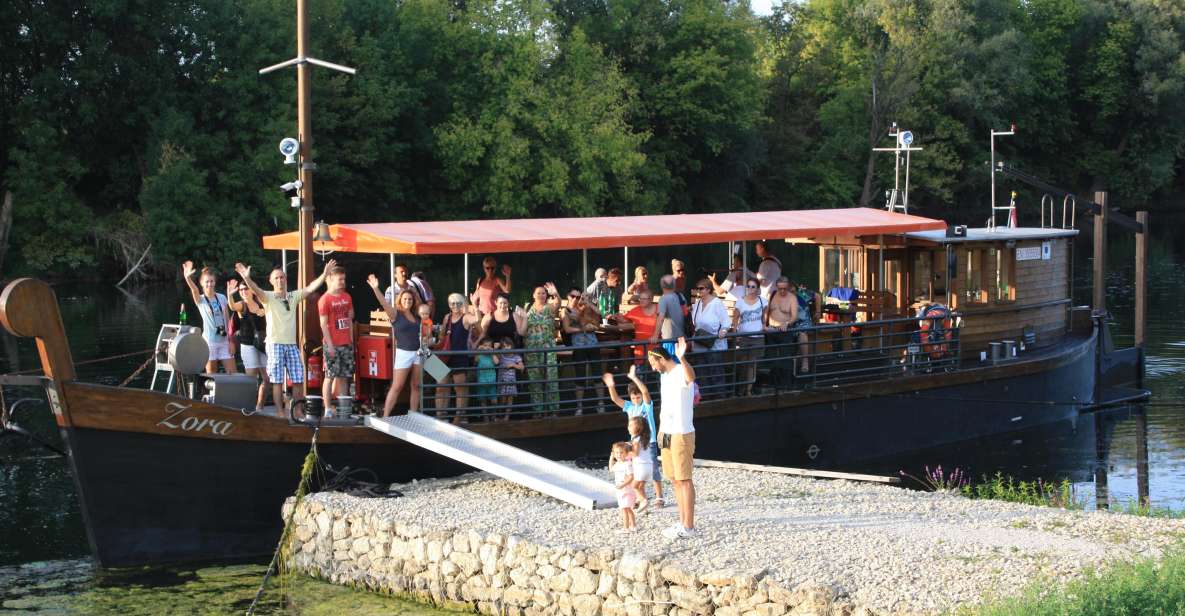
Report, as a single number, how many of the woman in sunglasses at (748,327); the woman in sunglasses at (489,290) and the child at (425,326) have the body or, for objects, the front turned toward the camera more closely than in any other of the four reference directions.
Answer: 3

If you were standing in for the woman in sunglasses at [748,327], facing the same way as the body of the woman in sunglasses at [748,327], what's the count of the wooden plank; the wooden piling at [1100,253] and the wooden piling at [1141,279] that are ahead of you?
1

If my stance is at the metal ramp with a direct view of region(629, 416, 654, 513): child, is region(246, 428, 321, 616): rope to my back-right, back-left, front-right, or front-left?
back-right

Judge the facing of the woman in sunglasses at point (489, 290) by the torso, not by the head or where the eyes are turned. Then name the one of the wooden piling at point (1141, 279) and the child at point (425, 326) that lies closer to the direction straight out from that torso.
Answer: the child

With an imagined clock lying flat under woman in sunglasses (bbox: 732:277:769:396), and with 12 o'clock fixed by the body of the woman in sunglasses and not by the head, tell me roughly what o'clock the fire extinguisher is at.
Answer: The fire extinguisher is roughly at 2 o'clock from the woman in sunglasses.
